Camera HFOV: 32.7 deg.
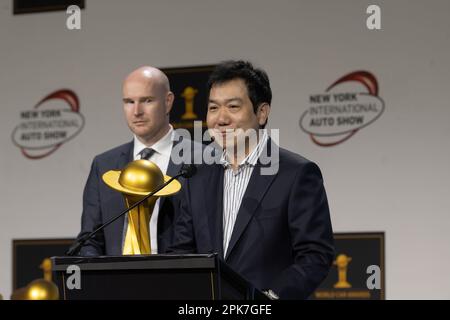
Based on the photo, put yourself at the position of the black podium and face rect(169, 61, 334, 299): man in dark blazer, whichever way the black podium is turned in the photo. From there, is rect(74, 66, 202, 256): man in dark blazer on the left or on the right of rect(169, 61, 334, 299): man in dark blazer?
left

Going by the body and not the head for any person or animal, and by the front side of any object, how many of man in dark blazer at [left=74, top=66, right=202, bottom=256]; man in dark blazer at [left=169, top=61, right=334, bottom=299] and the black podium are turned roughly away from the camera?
0

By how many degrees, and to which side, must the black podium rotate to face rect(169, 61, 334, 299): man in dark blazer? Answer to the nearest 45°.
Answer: approximately 180°

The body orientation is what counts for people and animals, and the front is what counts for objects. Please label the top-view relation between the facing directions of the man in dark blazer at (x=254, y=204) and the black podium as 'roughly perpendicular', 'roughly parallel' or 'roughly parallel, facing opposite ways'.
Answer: roughly parallel

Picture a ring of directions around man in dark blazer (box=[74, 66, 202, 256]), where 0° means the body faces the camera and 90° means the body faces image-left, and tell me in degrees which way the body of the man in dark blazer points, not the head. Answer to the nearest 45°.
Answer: approximately 45°

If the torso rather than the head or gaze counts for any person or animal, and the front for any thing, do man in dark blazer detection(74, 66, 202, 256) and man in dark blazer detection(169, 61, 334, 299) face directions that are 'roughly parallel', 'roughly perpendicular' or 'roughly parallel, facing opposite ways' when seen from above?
roughly parallel

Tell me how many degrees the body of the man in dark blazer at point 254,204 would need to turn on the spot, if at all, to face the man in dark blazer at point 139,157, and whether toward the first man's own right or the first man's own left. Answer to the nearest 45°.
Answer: approximately 90° to the first man's own right

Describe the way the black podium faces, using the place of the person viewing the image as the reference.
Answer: facing the viewer and to the left of the viewer
